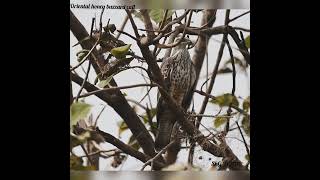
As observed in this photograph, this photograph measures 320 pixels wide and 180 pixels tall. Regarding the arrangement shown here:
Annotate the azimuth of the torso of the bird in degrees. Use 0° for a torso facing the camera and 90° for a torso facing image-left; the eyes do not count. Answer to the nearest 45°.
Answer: approximately 315°
